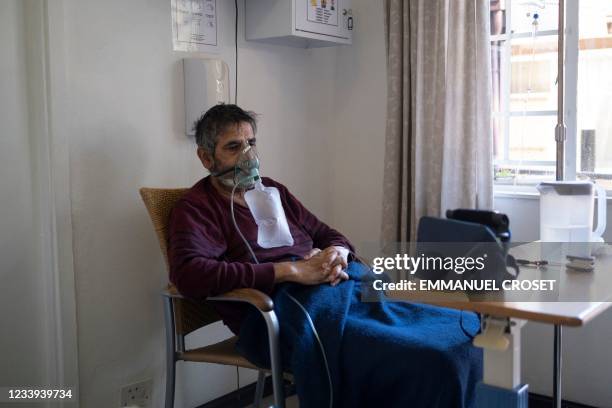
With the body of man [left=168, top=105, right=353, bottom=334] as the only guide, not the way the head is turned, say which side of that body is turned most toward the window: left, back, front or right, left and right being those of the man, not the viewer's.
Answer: left

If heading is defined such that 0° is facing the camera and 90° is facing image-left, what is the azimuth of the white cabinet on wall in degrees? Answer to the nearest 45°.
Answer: approximately 315°

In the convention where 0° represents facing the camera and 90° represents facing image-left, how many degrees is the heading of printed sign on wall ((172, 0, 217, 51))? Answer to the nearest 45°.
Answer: approximately 315°

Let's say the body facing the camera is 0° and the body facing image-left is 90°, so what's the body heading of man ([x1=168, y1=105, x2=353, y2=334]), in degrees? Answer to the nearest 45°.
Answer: approximately 315°
